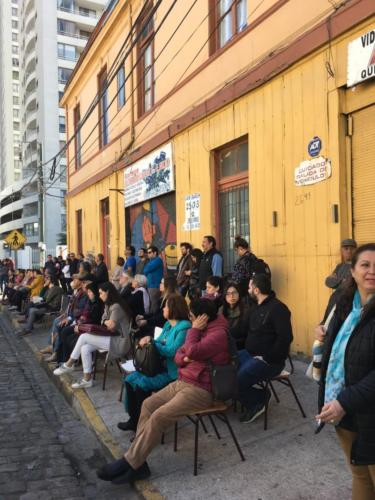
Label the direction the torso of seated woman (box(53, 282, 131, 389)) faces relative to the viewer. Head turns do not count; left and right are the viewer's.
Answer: facing to the left of the viewer

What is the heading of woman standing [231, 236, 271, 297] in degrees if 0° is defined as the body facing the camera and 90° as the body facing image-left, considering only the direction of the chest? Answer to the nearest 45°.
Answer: approximately 90°

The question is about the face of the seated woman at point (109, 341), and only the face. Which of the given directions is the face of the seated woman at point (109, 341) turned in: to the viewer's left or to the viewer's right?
to the viewer's left

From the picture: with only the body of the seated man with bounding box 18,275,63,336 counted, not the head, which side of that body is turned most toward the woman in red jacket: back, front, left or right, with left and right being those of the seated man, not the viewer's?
left

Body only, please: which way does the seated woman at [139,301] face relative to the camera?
to the viewer's left

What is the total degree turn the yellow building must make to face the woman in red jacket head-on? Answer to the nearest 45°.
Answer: approximately 45° to its left

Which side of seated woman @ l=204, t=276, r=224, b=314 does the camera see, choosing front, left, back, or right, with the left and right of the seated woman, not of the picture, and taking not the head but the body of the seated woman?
left

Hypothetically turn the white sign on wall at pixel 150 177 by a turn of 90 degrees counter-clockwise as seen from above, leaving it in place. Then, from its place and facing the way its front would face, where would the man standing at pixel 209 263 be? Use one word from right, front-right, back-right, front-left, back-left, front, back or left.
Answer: front-right

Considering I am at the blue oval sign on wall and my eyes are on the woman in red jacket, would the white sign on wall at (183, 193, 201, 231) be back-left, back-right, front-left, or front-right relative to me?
back-right

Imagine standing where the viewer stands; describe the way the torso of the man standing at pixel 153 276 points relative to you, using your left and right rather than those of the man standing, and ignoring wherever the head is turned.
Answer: facing to the left of the viewer

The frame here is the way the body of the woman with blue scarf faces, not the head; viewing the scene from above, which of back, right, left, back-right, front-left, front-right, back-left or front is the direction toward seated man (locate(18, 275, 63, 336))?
right

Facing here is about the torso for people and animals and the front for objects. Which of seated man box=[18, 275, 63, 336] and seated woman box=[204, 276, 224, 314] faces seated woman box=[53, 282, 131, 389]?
seated woman box=[204, 276, 224, 314]
